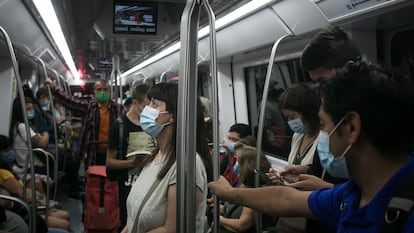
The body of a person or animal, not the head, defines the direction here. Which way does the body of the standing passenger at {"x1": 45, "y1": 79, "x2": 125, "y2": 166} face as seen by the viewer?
toward the camera

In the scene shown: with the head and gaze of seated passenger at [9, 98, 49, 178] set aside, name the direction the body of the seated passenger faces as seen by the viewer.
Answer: to the viewer's right

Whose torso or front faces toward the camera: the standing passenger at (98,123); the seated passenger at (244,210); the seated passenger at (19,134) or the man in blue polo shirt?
the standing passenger

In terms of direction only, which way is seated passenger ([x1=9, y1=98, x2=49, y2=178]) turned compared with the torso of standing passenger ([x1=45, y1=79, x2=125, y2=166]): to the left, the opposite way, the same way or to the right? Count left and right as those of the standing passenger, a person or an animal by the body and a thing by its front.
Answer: to the left

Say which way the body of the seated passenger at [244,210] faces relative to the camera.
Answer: to the viewer's left

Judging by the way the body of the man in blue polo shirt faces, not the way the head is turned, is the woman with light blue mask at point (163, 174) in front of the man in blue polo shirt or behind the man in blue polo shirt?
in front

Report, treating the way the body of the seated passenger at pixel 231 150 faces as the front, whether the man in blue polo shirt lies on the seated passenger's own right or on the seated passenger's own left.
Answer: on the seated passenger's own left

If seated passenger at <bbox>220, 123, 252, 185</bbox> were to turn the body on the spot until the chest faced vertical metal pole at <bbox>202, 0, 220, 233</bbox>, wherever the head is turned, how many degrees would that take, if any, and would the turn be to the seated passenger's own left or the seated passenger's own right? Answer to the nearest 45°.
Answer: approximately 45° to the seated passenger's own left

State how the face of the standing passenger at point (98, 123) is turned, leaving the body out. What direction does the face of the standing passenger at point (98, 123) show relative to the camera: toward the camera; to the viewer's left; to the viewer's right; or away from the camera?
toward the camera

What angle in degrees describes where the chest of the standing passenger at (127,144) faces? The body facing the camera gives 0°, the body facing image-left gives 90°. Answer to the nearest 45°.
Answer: approximately 315°

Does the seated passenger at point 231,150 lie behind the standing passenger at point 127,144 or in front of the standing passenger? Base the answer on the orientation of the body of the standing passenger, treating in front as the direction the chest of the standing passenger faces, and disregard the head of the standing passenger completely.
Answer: in front

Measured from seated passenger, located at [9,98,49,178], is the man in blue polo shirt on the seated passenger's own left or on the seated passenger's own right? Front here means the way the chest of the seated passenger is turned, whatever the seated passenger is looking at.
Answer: on the seated passenger's own right

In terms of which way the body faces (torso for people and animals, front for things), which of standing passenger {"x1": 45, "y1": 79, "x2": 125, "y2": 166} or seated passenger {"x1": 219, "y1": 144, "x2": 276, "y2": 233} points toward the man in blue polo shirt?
the standing passenger

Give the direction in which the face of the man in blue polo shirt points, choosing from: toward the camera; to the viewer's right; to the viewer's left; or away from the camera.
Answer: to the viewer's left

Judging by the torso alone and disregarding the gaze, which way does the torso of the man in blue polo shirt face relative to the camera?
to the viewer's left

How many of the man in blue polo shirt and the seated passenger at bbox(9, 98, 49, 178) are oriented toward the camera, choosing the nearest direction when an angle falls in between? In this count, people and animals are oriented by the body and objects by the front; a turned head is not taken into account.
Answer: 0
